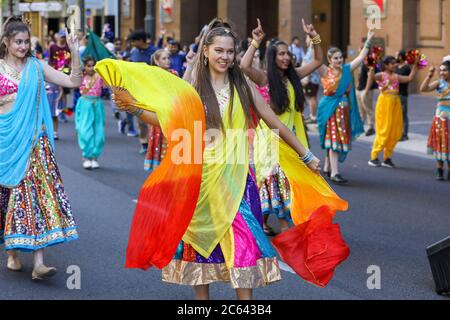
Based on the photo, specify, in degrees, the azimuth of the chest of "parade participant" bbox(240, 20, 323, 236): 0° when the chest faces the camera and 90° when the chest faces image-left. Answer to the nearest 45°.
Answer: approximately 315°

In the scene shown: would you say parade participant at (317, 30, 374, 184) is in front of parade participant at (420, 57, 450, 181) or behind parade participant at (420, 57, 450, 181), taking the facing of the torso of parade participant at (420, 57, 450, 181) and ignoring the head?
in front

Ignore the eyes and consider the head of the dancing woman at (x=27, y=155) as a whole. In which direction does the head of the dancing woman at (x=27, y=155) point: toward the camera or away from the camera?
toward the camera

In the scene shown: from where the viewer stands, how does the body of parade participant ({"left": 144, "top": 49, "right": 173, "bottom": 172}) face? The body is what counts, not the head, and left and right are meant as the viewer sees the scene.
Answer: facing the viewer and to the right of the viewer

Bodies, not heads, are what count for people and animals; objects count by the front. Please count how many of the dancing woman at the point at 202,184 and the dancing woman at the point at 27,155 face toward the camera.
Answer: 2

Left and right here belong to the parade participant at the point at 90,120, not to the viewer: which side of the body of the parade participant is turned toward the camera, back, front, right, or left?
front

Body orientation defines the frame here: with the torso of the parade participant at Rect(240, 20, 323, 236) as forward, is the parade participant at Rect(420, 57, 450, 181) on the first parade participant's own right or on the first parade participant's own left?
on the first parade participant's own left

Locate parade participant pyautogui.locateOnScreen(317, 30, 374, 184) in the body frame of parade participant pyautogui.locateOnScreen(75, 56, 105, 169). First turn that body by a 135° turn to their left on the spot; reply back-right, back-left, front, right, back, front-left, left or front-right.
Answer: right

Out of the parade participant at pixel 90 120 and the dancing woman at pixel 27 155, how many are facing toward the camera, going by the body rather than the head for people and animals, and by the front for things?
2

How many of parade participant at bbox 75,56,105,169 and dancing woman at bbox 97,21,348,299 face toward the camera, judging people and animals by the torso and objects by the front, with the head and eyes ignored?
2

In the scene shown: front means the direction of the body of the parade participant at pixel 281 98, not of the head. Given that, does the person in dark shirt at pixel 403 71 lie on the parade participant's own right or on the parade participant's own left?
on the parade participant's own left

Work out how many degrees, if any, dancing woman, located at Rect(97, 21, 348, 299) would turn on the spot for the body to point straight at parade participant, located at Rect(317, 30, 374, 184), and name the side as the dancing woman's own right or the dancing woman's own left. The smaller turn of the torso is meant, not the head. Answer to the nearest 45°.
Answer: approximately 180°

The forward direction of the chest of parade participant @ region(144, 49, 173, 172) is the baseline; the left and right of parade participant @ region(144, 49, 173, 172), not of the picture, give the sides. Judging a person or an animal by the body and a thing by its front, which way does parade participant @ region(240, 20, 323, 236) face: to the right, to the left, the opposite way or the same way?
the same way

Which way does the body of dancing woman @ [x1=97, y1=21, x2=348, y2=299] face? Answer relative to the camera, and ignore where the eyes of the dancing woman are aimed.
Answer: toward the camera

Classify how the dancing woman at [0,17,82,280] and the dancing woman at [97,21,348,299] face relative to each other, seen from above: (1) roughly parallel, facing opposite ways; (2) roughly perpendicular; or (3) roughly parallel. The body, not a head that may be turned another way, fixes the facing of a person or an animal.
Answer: roughly parallel

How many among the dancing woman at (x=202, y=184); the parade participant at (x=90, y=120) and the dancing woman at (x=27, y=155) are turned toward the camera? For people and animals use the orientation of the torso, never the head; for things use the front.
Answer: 3
